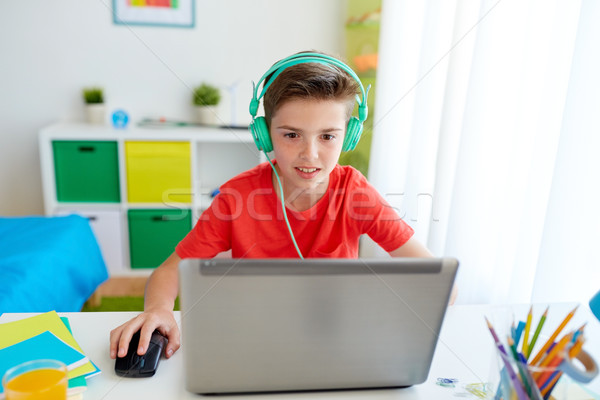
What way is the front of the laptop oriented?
away from the camera

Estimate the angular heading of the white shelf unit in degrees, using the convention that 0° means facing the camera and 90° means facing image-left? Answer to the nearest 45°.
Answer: approximately 0°

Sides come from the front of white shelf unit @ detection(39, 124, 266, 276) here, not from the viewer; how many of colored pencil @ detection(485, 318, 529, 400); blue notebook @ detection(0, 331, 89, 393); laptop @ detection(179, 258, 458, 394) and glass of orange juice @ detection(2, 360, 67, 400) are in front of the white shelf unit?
4

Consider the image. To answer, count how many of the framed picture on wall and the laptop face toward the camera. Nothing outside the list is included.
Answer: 1
